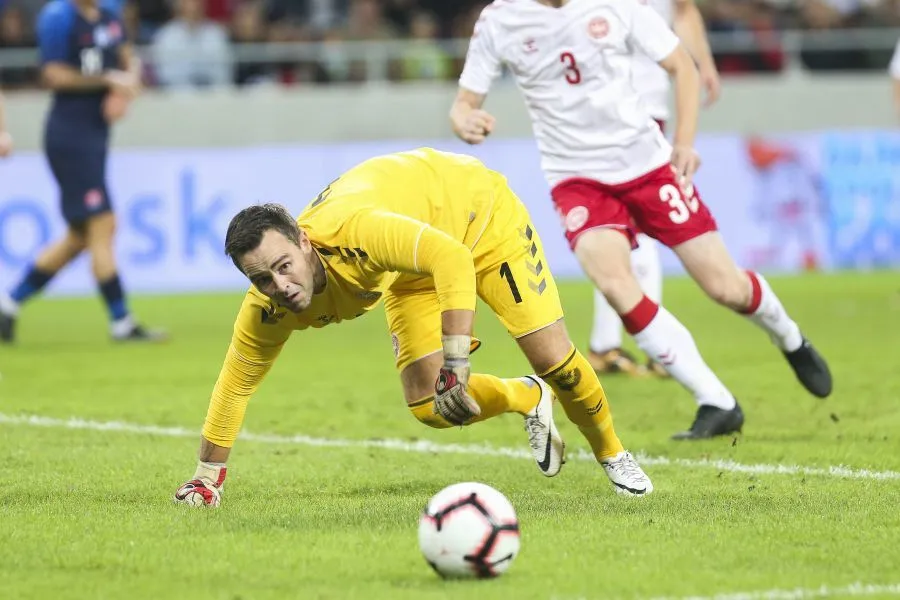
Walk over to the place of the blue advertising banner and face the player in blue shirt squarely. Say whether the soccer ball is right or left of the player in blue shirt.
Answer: left

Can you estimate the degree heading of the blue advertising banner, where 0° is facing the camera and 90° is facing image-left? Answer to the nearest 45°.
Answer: approximately 0°

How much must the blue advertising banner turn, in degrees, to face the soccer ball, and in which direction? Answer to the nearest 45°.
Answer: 0° — it already faces it

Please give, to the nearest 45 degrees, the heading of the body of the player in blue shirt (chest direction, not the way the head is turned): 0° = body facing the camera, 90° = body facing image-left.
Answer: approximately 315°

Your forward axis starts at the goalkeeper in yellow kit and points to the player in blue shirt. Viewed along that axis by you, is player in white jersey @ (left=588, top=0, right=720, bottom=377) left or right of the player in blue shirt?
right

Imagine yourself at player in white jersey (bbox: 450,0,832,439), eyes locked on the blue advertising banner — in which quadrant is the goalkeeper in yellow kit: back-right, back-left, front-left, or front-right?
back-left

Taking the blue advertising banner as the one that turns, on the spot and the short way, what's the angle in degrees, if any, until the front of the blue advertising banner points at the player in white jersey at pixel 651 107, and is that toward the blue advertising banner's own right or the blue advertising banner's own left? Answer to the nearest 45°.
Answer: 0° — it already faces them

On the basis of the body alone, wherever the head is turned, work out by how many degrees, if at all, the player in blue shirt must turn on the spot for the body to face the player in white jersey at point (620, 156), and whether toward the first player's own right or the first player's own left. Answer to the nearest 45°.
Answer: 0° — they already face them

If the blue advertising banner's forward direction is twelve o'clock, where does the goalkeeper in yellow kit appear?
The goalkeeper in yellow kit is roughly at 12 o'clock from the blue advertising banner.
